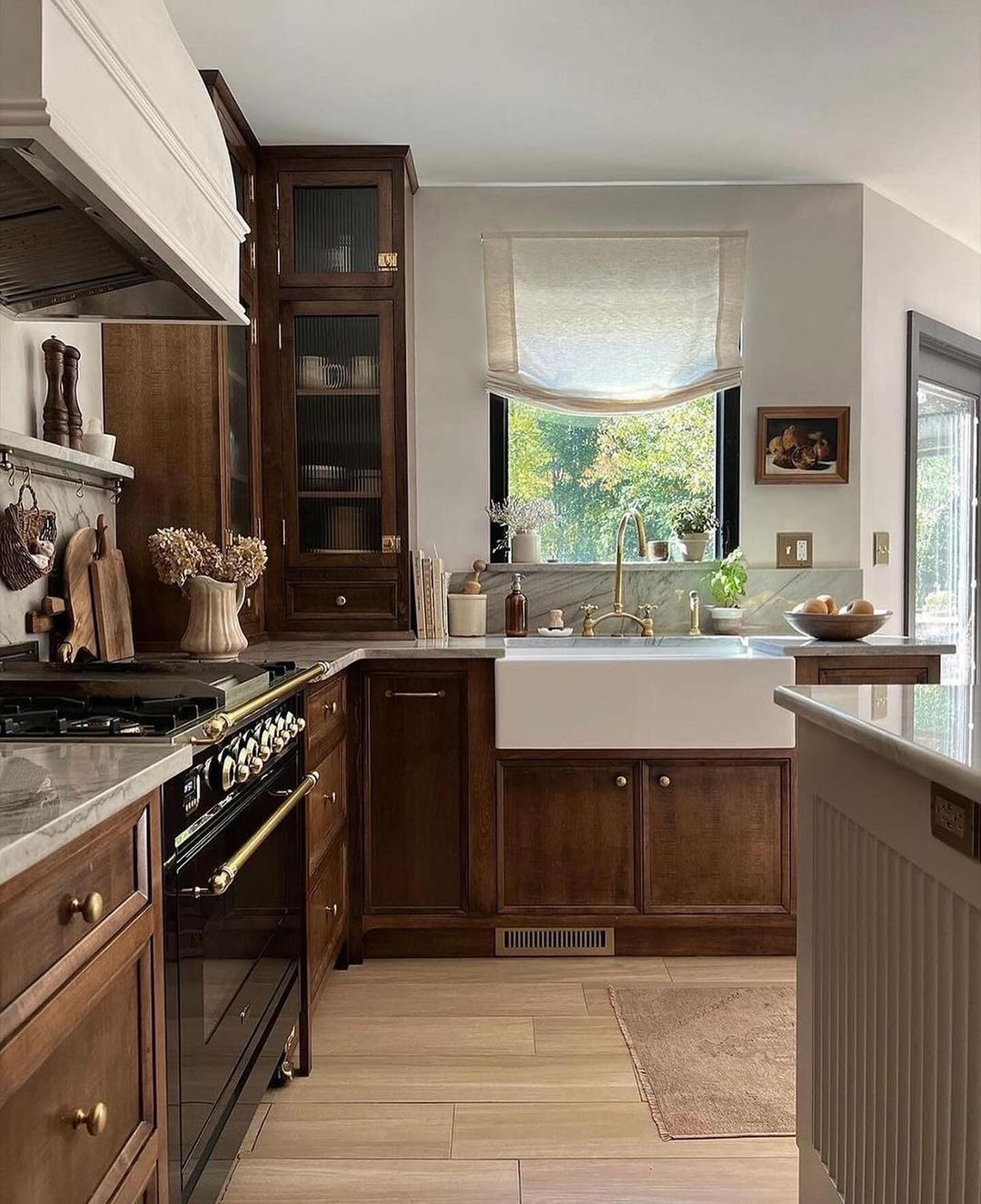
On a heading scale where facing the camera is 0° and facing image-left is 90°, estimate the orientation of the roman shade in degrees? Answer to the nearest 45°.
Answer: approximately 0°

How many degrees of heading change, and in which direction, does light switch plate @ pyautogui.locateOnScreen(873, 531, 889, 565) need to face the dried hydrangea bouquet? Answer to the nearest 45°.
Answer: approximately 90° to its right

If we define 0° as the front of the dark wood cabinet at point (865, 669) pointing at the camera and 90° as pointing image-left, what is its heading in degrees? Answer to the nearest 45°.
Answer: approximately 0°

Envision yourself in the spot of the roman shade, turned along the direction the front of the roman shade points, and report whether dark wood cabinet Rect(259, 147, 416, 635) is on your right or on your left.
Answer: on your right

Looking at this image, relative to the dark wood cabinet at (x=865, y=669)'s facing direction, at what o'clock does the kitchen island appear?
The kitchen island is roughly at 12 o'clock from the dark wood cabinet.

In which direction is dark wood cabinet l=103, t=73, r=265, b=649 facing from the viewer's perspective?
to the viewer's right

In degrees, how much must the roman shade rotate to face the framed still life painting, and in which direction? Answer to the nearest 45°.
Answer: approximately 90° to its left

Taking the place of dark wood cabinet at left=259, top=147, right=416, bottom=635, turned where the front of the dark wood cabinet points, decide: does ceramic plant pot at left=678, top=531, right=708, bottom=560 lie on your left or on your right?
on your left

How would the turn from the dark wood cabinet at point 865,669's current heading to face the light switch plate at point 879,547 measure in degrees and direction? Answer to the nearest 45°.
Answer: approximately 180°

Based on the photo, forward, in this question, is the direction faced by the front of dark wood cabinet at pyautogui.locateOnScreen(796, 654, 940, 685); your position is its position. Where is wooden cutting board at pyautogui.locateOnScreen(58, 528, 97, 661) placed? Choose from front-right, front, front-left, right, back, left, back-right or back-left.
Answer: front-right
